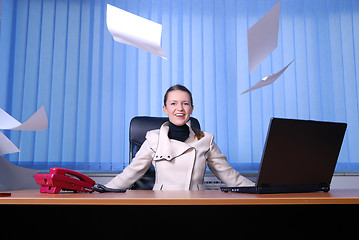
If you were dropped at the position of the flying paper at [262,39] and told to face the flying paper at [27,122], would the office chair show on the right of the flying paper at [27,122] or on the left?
right

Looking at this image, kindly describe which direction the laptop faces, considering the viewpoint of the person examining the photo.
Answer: facing away from the viewer and to the left of the viewer

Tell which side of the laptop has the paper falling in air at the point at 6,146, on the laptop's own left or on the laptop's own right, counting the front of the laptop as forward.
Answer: on the laptop's own left

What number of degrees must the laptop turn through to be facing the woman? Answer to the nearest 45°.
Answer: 0° — it already faces them

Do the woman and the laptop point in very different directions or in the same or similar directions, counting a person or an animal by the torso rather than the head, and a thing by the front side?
very different directions

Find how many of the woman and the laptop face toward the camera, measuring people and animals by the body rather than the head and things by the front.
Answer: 1

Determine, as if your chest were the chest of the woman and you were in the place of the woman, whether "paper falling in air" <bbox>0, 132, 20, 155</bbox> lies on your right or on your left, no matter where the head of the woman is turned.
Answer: on your right

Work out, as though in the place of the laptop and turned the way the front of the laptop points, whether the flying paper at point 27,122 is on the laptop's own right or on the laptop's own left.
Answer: on the laptop's own left

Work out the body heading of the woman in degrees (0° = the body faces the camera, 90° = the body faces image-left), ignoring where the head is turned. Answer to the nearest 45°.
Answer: approximately 0°
